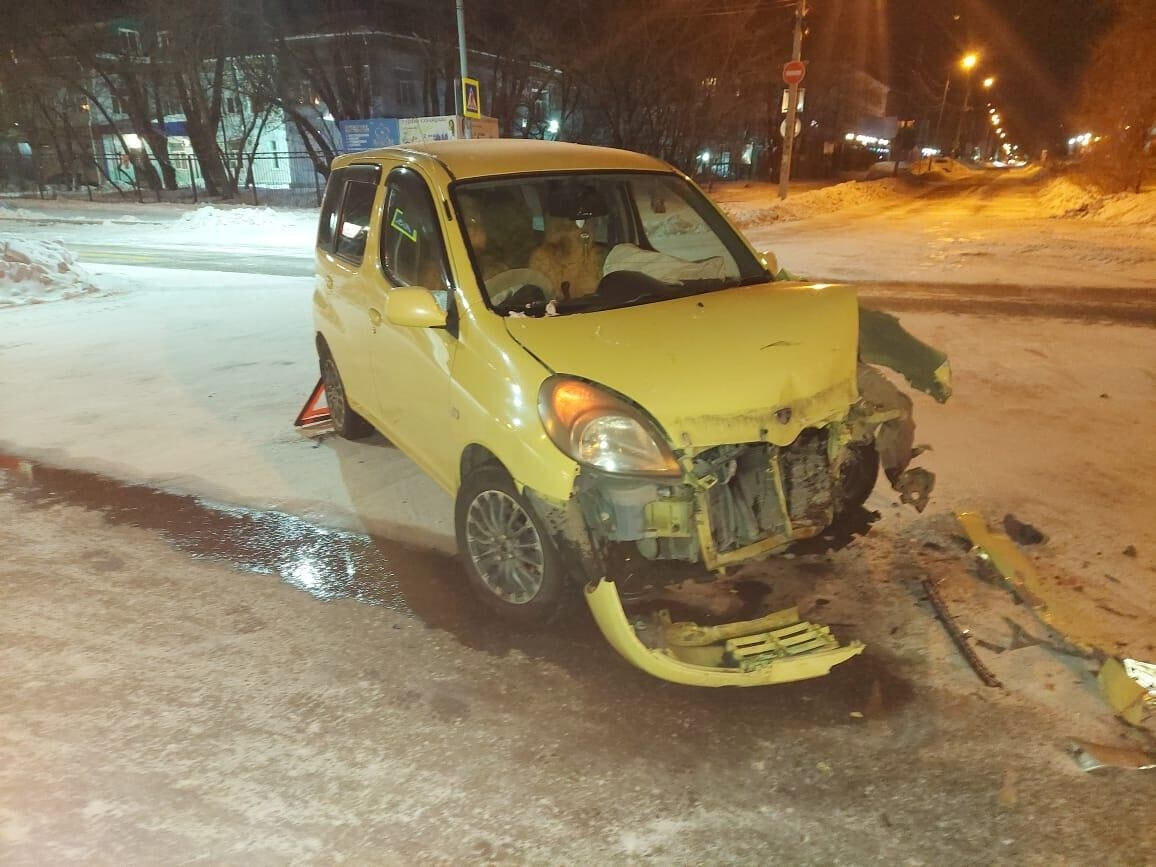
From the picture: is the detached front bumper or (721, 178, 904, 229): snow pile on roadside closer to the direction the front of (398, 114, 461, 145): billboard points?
the detached front bumper

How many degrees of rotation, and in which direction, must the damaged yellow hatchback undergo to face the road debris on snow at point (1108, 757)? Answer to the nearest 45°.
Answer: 0° — it already faces it

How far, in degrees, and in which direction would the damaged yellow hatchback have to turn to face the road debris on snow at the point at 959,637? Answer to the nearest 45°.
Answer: approximately 45° to its left

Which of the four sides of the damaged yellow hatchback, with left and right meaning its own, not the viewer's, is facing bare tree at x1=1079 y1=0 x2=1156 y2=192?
left

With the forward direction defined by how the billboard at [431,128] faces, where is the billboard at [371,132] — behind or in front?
behind

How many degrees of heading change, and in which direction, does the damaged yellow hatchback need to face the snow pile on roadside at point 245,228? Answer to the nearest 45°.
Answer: approximately 180°

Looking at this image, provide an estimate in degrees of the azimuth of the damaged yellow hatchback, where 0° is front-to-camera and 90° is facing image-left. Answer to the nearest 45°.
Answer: approximately 315°

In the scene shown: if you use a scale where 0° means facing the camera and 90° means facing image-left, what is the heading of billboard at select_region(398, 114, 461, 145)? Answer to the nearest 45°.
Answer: approximately 0°

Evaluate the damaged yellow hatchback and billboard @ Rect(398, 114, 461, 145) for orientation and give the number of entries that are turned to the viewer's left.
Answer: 0

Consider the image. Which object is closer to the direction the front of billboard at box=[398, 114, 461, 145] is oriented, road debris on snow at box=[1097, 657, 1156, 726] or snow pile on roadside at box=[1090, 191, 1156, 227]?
the road debris on snow

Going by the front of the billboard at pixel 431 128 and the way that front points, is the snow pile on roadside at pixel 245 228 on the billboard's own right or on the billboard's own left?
on the billboard's own right

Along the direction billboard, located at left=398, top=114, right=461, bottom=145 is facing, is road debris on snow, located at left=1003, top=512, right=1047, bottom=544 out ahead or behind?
ahead

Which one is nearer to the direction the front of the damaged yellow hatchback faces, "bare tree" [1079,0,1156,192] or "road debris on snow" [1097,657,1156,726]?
the road debris on snow
